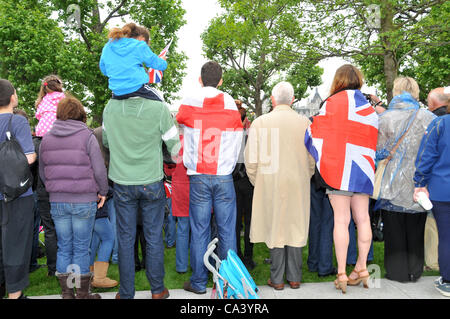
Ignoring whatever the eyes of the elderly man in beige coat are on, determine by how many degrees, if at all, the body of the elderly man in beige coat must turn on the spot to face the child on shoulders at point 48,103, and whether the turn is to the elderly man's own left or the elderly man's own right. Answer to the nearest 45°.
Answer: approximately 90° to the elderly man's own left

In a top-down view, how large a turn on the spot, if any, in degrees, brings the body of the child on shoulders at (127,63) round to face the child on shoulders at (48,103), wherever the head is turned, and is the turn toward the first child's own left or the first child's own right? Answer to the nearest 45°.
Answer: approximately 90° to the first child's own left

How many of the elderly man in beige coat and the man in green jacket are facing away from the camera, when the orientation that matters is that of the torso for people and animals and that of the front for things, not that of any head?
2

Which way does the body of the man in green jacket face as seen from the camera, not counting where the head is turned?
away from the camera

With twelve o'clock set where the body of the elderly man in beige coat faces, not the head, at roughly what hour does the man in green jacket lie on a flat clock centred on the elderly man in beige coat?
The man in green jacket is roughly at 8 o'clock from the elderly man in beige coat.

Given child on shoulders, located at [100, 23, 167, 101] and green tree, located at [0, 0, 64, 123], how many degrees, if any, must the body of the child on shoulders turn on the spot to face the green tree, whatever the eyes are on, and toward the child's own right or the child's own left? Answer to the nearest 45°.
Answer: approximately 45° to the child's own left

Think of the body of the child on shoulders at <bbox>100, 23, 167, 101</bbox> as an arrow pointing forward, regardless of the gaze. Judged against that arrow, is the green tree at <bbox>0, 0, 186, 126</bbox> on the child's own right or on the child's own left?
on the child's own left

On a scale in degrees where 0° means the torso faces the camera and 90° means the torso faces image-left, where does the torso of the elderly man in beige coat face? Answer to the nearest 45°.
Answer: approximately 180°

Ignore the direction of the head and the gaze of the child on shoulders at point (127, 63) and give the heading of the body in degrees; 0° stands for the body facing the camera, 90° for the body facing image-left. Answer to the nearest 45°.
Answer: approximately 225°
